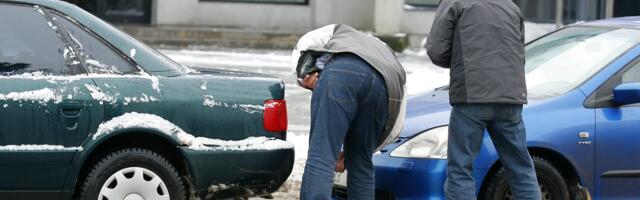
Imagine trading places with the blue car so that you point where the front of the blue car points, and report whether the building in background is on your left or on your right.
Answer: on your right

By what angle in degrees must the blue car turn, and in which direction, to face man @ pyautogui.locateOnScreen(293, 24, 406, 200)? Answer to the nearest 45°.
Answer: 0° — it already faces them

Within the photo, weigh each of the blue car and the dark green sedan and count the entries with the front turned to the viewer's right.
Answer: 0

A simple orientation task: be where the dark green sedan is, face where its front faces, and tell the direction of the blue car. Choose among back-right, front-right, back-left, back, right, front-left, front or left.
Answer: back

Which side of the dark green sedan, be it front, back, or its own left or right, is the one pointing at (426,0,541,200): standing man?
back

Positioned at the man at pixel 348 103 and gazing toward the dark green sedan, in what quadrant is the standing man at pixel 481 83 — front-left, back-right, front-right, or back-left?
back-right

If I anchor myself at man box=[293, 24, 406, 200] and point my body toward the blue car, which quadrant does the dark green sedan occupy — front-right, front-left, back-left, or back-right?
back-left

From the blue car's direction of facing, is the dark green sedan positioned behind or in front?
in front

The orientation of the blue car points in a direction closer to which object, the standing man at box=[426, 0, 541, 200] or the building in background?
the standing man

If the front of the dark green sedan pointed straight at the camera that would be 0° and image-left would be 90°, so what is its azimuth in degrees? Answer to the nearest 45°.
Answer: approximately 90°

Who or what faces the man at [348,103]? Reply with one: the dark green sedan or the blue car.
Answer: the blue car

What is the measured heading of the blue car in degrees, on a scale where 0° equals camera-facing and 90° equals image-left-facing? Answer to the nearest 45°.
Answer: approximately 45°

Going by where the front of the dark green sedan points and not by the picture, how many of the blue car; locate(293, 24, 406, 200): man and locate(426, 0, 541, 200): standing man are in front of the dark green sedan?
0

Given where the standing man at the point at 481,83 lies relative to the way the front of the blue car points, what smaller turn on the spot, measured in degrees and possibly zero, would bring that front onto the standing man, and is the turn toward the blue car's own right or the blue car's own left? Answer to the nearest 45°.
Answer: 0° — it already faces them

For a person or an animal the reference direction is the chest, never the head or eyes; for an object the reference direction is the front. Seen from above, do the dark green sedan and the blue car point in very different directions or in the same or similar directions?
same or similar directions

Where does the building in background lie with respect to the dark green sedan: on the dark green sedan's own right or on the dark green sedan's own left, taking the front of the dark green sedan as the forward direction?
on the dark green sedan's own right

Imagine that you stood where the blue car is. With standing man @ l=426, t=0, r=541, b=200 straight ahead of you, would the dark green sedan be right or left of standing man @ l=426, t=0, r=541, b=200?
right
